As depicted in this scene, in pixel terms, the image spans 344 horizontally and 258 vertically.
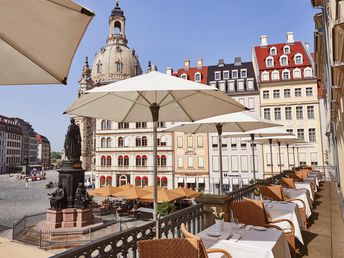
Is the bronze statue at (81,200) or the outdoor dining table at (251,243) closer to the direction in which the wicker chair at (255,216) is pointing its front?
the outdoor dining table

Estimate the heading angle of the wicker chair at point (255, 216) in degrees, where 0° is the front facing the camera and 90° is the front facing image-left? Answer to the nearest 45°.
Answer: approximately 315°

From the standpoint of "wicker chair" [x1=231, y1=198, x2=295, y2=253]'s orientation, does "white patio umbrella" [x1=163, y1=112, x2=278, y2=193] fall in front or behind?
behind

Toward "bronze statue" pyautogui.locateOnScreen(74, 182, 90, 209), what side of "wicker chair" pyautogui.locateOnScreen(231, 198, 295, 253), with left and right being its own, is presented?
back
